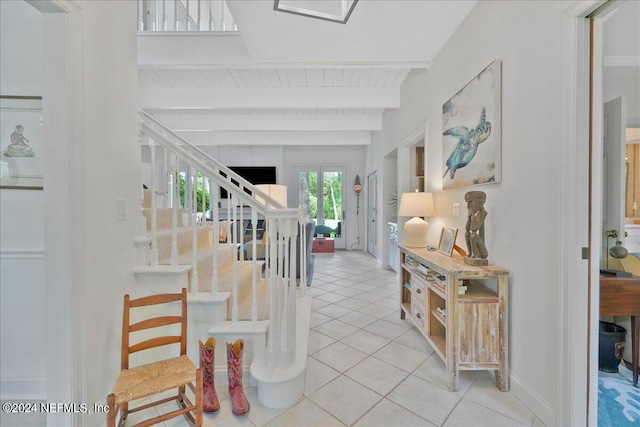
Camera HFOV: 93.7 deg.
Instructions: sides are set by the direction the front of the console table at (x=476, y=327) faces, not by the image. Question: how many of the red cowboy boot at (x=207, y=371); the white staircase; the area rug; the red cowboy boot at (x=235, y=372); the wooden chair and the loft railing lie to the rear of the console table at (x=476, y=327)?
1

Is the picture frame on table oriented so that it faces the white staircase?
yes

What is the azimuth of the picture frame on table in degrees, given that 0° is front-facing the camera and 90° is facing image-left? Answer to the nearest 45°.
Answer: approximately 45°

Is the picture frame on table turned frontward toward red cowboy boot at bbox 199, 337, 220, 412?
yes

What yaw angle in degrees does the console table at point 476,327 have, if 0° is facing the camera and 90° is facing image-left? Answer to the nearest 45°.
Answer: approximately 90°

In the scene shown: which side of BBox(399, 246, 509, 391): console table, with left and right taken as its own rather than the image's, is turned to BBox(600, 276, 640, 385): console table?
back

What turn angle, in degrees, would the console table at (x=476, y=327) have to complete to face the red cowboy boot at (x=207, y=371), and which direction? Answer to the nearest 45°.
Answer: approximately 45° to its left

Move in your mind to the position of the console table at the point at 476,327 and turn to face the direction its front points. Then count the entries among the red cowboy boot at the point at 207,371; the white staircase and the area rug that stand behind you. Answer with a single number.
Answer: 1

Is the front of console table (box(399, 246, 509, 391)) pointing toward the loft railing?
yes

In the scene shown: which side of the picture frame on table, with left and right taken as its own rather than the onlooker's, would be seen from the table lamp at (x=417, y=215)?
right

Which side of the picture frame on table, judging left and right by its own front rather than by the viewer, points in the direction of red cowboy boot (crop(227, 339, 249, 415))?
front

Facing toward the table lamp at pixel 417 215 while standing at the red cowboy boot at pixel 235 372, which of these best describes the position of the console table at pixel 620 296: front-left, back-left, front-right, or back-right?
front-right

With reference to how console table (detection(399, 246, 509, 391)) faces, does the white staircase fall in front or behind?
in front
